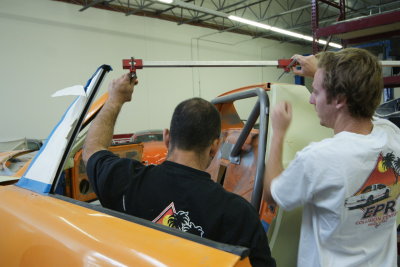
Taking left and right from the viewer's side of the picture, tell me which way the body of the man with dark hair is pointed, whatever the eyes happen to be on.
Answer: facing away from the viewer

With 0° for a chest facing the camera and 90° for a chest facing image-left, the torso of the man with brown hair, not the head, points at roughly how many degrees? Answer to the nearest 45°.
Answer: approximately 135°

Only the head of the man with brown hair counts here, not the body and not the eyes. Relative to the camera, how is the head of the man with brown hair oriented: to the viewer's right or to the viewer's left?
to the viewer's left
